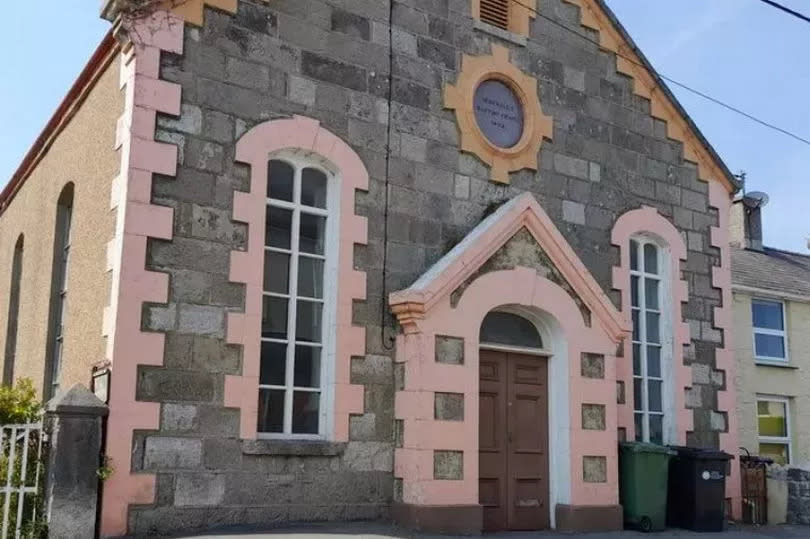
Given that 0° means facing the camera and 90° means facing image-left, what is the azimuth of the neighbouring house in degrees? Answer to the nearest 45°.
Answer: approximately 315°

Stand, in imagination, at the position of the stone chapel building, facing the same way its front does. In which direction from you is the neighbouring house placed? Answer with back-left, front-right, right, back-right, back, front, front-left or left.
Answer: left

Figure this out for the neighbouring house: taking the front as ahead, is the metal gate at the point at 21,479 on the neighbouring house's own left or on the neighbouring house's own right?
on the neighbouring house's own right

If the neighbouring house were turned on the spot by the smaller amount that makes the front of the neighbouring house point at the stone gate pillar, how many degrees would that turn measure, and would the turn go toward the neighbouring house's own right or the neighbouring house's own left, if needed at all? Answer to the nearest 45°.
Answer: approximately 90° to the neighbouring house's own right

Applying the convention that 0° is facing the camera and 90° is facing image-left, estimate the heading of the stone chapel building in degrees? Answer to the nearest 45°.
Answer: approximately 315°

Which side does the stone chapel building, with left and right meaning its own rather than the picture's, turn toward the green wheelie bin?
front

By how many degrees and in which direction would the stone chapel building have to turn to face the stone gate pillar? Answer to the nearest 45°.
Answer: approximately 90° to its right

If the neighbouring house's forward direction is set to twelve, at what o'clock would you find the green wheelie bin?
The green wheelie bin is roughly at 2 o'clock from the neighbouring house.

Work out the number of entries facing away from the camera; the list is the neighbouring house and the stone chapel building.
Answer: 0

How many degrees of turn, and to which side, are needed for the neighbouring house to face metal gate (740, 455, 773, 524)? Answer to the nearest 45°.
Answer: approximately 45° to its right
